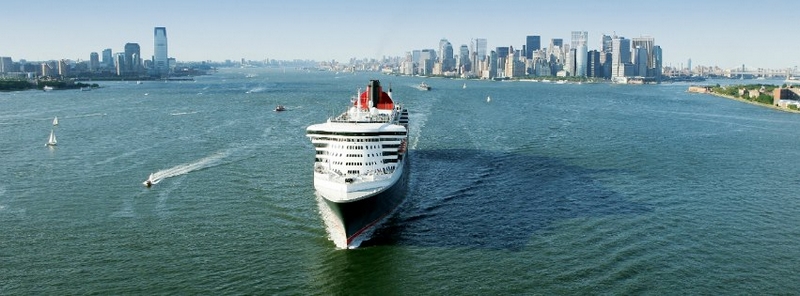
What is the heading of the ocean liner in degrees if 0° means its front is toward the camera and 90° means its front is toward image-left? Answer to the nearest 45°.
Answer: approximately 0°

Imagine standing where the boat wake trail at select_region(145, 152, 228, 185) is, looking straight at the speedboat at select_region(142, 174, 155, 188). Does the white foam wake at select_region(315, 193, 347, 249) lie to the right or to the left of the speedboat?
left

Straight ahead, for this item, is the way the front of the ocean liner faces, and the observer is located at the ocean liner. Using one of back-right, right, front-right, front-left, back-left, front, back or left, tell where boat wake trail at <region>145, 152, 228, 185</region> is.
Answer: back-right
